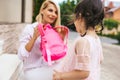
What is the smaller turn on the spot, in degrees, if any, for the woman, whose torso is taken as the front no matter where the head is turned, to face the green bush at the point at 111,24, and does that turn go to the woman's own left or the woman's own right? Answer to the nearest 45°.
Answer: approximately 135° to the woman's own left

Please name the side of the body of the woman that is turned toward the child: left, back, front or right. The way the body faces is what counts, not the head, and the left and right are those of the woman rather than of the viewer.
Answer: front

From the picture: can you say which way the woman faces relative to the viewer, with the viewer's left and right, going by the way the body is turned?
facing the viewer and to the right of the viewer

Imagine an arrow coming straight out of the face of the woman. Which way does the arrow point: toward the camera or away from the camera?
toward the camera

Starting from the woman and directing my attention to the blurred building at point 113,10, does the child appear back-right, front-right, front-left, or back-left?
back-right

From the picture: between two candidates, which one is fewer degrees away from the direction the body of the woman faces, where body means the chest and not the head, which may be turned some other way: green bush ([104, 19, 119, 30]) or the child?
the child

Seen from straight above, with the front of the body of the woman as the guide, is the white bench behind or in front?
behind

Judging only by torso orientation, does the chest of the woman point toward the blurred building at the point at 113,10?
no

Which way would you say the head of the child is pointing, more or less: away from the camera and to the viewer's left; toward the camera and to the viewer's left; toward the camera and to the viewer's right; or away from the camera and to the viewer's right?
away from the camera and to the viewer's left

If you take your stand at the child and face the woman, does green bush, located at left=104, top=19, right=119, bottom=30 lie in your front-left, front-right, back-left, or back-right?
front-right

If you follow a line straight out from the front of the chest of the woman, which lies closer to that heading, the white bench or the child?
the child
